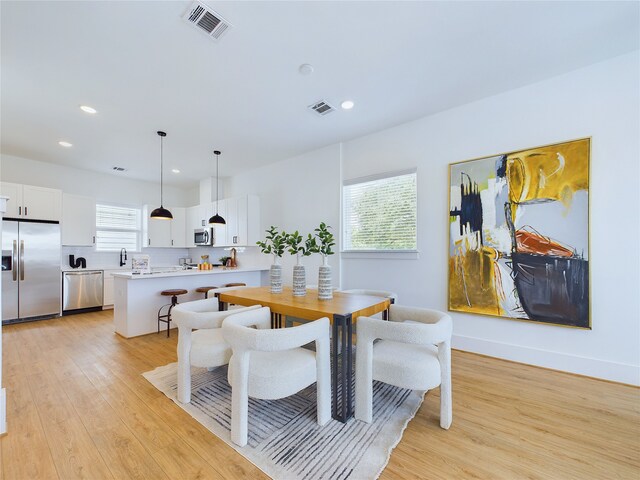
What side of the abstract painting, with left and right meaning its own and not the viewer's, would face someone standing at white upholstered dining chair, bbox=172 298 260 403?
front

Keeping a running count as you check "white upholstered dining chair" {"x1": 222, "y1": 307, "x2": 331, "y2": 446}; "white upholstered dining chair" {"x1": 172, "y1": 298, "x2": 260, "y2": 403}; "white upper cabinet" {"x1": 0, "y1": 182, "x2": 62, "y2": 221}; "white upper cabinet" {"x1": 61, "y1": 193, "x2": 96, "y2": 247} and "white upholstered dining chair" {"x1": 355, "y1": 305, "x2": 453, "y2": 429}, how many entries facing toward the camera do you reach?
2

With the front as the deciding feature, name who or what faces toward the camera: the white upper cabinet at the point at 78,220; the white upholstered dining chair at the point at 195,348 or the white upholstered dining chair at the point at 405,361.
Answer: the white upper cabinet

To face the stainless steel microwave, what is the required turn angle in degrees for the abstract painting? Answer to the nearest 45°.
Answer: approximately 45° to its right

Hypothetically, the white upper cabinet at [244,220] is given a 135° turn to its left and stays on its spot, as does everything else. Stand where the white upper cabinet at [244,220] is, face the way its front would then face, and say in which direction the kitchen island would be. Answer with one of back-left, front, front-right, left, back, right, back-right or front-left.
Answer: back-right

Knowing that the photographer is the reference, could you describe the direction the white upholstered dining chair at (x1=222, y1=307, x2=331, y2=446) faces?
facing away from the viewer and to the right of the viewer

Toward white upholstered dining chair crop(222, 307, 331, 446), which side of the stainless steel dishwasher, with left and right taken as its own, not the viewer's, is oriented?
front

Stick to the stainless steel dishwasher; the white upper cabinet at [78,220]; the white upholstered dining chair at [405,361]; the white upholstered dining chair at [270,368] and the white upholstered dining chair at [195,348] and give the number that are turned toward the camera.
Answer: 2

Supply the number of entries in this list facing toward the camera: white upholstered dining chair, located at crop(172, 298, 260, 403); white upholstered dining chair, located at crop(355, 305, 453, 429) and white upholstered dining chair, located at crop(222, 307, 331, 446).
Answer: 0

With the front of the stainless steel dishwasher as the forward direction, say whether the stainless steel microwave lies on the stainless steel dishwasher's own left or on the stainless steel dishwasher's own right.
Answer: on the stainless steel dishwasher's own left

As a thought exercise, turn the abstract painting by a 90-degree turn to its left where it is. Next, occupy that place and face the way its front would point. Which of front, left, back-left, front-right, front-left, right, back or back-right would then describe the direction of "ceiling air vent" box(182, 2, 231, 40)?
right

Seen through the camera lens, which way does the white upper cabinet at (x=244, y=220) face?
facing the viewer and to the left of the viewer

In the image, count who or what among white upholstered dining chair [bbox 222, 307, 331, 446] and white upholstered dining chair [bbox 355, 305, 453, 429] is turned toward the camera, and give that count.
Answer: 0

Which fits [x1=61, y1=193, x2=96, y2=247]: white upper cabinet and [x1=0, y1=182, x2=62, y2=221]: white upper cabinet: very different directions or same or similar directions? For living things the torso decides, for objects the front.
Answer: same or similar directions

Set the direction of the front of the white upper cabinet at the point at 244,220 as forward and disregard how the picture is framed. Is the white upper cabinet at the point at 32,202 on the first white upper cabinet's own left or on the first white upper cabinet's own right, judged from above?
on the first white upper cabinet's own right

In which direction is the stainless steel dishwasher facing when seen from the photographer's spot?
facing the viewer

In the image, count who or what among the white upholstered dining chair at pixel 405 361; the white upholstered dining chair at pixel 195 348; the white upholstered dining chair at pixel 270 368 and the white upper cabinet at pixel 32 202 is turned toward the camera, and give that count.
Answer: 1

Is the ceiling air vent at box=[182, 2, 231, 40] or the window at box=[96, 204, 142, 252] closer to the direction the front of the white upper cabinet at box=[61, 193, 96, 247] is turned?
the ceiling air vent

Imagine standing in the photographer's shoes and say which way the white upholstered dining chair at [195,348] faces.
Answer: facing away from the viewer and to the right of the viewer

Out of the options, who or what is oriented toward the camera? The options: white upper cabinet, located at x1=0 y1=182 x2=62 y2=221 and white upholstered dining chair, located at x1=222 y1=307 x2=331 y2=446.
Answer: the white upper cabinet
